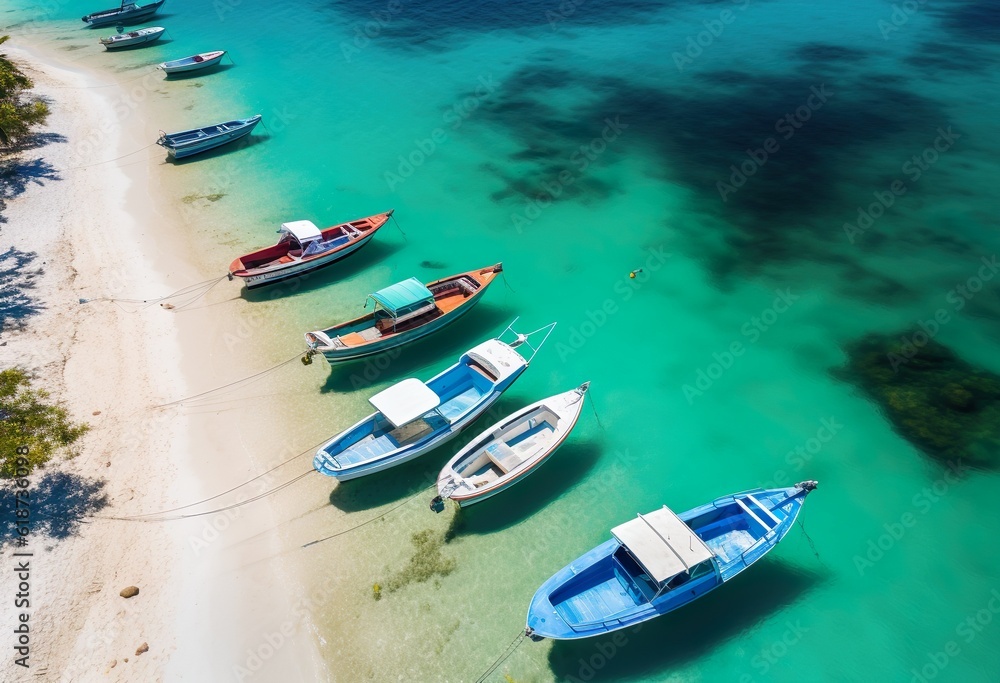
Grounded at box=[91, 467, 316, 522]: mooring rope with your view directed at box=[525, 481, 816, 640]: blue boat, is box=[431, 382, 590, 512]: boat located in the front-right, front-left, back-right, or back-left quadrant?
front-left

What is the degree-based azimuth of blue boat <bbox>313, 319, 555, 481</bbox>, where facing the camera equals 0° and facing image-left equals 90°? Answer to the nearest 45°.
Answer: approximately 225°

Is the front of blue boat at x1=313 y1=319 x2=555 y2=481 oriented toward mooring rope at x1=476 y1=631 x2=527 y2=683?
no

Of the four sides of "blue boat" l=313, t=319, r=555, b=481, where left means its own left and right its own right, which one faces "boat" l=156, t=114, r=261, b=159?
left

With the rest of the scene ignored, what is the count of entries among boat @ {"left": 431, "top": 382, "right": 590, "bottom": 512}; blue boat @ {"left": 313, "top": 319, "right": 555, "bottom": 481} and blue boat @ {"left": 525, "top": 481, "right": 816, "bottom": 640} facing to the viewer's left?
0

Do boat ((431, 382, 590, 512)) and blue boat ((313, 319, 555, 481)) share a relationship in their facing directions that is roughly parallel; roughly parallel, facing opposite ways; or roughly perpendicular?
roughly parallel

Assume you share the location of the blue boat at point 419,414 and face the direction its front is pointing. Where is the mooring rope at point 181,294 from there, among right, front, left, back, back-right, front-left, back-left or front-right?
left

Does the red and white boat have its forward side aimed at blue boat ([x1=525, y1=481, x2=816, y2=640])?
no

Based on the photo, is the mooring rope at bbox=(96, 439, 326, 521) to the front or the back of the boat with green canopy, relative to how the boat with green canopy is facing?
to the back

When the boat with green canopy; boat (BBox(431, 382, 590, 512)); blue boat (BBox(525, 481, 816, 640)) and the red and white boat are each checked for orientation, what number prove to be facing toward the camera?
0

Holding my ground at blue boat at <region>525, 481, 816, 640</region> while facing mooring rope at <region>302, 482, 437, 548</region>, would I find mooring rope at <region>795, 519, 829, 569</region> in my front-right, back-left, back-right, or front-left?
back-right

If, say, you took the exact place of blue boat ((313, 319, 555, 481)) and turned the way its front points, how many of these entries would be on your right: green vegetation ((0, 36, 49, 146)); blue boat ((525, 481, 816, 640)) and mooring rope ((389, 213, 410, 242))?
1

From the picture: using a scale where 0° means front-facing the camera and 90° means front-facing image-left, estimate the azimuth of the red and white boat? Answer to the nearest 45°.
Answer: approximately 225°

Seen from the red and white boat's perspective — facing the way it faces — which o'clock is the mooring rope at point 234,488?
The mooring rope is roughly at 5 o'clock from the red and white boat.

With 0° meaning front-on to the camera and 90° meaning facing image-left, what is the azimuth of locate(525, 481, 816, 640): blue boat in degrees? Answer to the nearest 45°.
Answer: approximately 225°
